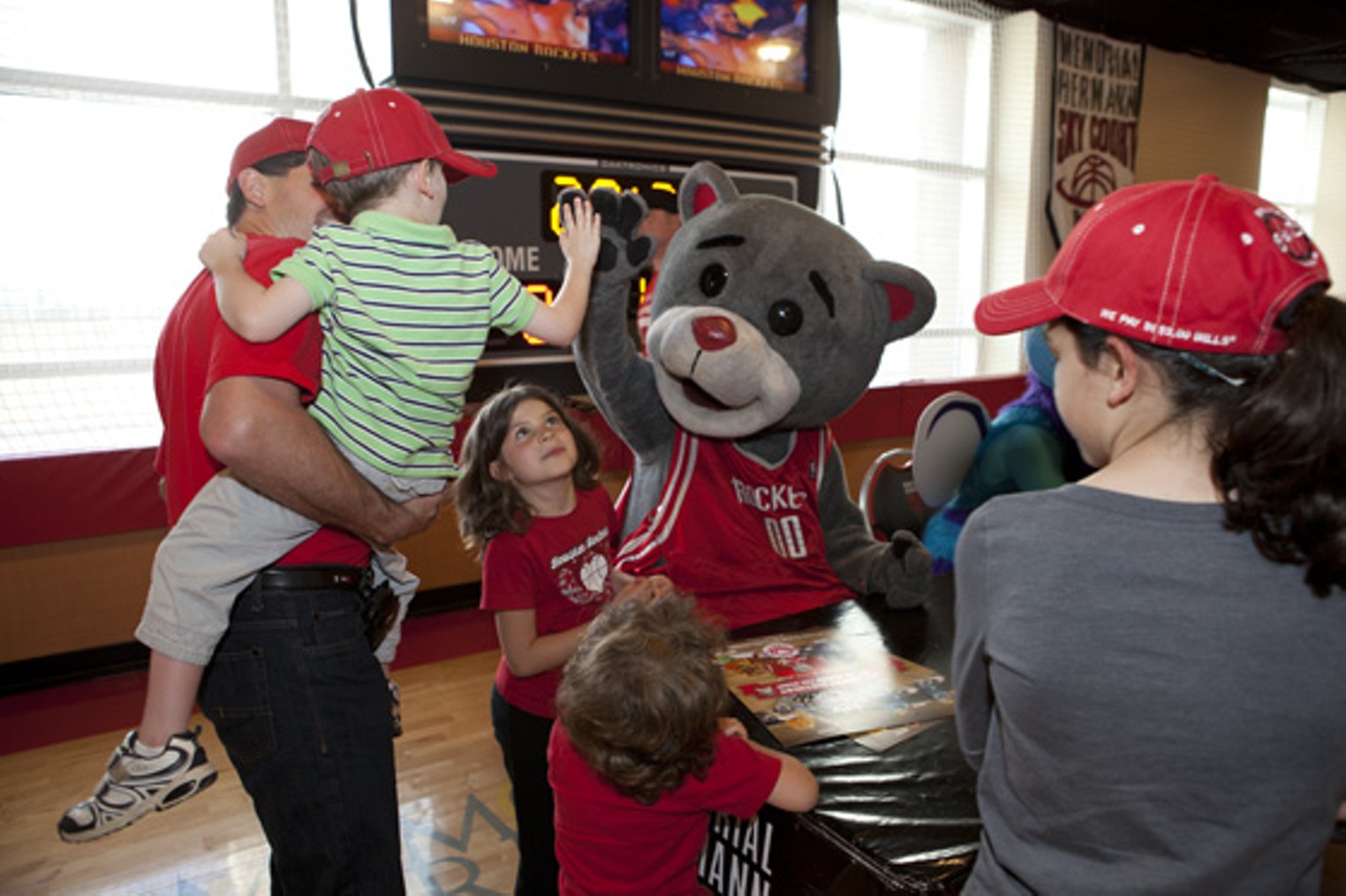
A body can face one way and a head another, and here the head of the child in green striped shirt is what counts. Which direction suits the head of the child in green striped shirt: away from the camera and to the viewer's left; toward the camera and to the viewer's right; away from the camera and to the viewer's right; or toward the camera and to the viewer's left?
away from the camera and to the viewer's right

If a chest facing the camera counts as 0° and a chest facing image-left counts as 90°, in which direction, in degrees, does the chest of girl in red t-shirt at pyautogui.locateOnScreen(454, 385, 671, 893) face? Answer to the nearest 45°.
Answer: approximately 315°

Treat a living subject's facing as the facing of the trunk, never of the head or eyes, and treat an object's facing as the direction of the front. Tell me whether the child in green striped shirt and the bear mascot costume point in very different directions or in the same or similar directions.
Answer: very different directions

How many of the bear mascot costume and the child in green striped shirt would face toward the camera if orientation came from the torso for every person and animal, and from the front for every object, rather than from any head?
1

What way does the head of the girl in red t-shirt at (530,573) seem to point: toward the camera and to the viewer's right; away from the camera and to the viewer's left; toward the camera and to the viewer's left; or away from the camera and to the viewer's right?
toward the camera and to the viewer's right

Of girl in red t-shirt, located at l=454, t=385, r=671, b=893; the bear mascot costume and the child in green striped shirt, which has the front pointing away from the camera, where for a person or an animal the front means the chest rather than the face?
the child in green striped shirt

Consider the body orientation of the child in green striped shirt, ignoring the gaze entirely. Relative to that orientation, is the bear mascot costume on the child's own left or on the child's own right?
on the child's own right

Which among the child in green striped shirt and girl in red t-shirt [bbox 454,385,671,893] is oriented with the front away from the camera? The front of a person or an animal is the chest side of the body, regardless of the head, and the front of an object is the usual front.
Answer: the child in green striped shirt

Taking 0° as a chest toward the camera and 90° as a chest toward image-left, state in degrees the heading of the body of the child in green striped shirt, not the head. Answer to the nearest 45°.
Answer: approximately 180°

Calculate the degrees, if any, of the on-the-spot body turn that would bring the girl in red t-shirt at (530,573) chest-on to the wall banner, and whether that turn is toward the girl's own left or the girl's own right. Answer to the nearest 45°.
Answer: approximately 90° to the girl's own left

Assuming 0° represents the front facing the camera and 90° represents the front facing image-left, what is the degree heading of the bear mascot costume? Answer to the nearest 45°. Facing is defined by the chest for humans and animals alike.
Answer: approximately 0°

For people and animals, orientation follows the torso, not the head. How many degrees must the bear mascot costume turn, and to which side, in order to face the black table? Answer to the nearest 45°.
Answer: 0° — it already faces it
